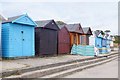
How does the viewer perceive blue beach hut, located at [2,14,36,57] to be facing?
facing the viewer and to the right of the viewer

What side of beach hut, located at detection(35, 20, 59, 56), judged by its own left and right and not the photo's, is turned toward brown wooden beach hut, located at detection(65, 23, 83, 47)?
left

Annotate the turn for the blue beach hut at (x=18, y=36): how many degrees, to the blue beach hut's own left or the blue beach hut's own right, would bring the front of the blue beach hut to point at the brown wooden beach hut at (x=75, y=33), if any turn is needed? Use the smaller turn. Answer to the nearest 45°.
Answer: approximately 90° to the blue beach hut's own left

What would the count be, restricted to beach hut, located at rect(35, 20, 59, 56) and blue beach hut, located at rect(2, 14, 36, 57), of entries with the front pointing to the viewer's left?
0

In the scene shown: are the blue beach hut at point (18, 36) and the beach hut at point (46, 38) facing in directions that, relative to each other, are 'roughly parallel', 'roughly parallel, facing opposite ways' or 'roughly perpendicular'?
roughly parallel

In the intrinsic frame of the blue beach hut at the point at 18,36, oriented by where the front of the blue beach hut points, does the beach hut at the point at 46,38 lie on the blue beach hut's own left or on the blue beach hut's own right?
on the blue beach hut's own left

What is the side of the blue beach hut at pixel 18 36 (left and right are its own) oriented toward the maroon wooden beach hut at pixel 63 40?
left

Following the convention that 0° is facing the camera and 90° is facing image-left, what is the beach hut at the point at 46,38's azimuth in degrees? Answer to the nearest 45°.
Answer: approximately 315°
